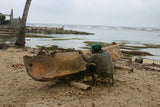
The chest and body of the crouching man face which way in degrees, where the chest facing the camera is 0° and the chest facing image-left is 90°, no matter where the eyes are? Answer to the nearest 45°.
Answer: approximately 135°

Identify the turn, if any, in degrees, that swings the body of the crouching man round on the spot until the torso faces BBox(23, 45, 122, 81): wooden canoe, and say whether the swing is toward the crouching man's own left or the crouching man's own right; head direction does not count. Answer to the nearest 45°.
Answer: approximately 45° to the crouching man's own left
